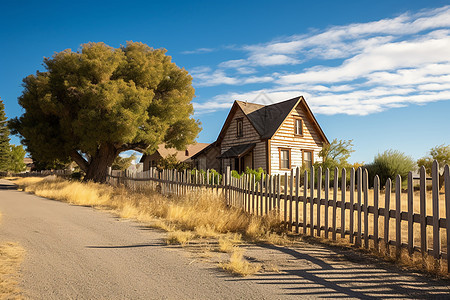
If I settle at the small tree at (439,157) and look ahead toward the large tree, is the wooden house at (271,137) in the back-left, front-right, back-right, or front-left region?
front-right

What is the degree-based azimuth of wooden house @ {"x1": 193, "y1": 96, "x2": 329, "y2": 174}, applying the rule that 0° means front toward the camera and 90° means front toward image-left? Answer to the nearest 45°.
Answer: approximately 45°

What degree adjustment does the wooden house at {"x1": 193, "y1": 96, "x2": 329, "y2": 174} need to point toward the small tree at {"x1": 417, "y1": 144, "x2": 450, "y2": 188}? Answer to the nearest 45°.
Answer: approximately 135° to its left

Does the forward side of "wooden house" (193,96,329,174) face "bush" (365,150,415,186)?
no
